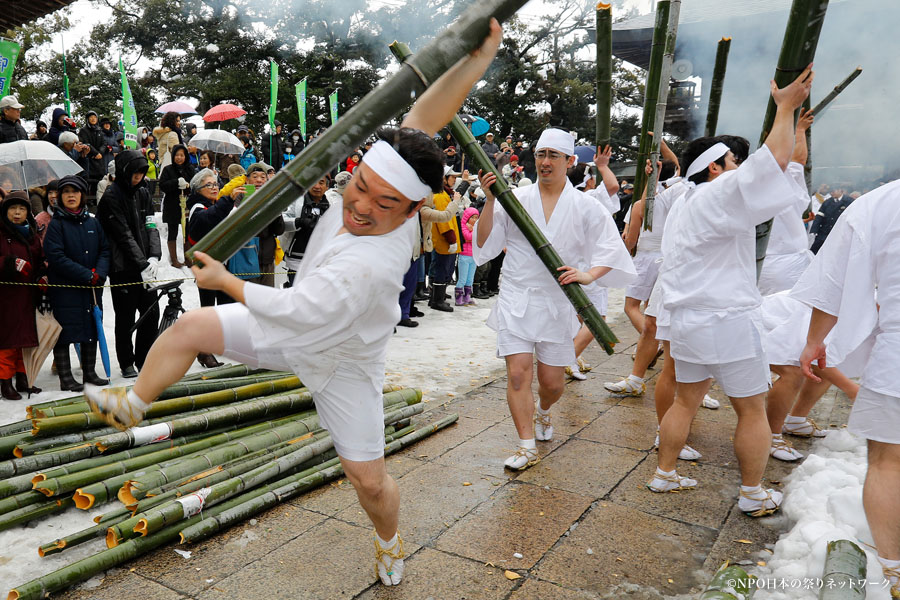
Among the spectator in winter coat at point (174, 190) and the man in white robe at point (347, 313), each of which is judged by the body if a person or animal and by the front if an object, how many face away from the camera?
0

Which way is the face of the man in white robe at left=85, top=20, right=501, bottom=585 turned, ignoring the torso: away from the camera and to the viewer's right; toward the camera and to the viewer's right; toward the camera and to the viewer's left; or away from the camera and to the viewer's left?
toward the camera and to the viewer's left

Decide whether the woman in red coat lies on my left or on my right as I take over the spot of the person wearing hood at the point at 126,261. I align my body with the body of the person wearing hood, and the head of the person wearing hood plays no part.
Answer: on my right

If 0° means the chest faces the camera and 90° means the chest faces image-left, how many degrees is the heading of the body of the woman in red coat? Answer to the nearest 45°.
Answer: approximately 315°

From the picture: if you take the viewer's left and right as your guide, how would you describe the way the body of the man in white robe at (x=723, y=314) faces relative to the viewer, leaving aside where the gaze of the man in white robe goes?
facing away from the viewer and to the right of the viewer

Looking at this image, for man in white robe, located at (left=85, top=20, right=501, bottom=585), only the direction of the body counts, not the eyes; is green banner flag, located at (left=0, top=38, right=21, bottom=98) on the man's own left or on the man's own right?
on the man's own right

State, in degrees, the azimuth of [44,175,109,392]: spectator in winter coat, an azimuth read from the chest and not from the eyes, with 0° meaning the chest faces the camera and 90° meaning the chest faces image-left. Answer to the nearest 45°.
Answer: approximately 315°

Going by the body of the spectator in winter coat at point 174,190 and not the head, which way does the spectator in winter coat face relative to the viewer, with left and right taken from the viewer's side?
facing the viewer and to the right of the viewer
